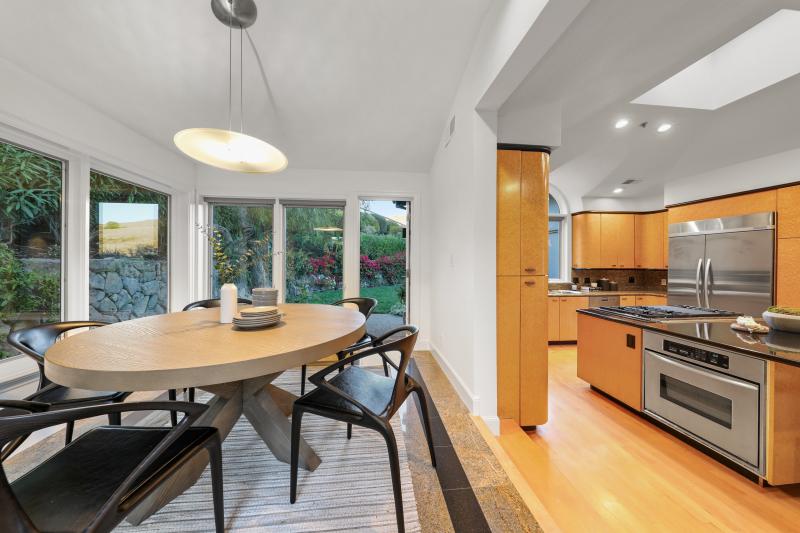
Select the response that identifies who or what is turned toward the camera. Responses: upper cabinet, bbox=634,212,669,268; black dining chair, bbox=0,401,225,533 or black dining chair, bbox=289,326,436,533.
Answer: the upper cabinet

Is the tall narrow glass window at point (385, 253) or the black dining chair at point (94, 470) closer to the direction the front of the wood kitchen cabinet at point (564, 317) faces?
the black dining chair

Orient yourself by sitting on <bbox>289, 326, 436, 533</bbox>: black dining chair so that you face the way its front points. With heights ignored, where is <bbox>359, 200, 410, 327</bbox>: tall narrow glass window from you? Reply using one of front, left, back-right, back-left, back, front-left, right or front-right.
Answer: front-right

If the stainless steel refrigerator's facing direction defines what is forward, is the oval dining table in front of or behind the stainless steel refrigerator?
in front

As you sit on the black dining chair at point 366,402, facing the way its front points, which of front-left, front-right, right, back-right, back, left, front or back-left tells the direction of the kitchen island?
back-right

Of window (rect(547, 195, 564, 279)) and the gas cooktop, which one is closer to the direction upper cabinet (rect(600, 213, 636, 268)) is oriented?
the gas cooktop

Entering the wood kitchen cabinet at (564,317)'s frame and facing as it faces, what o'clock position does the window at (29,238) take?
The window is roughly at 1 o'clock from the wood kitchen cabinet.

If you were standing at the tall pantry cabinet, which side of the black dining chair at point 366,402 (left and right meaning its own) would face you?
right

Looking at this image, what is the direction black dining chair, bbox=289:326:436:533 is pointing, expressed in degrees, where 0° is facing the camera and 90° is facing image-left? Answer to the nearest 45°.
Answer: approximately 135°

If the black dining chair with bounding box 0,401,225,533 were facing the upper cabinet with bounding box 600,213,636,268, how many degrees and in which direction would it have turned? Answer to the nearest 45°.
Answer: approximately 45° to its right

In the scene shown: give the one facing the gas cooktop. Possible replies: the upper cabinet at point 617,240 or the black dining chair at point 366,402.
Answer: the upper cabinet

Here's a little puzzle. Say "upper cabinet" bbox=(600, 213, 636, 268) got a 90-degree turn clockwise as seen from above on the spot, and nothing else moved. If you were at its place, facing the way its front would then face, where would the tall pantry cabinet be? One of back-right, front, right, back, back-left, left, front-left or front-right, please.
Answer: left

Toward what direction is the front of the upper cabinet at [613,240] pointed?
toward the camera

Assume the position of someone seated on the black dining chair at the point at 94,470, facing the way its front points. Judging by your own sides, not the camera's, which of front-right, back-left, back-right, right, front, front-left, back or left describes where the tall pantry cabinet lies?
front-right

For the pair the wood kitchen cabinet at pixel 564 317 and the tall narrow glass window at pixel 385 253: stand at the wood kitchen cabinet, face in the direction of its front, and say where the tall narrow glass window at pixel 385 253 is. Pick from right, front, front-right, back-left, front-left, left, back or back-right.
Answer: front-right

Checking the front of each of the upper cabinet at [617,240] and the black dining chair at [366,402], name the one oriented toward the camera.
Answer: the upper cabinet

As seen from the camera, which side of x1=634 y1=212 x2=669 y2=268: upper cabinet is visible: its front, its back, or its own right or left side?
front

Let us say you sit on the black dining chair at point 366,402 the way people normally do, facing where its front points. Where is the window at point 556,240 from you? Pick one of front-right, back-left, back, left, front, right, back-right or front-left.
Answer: right
